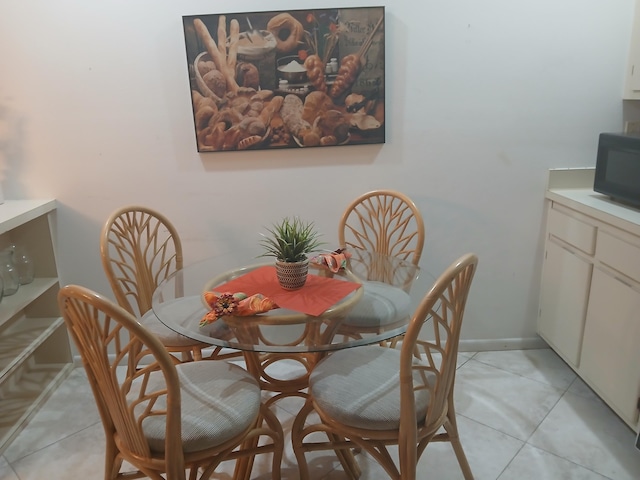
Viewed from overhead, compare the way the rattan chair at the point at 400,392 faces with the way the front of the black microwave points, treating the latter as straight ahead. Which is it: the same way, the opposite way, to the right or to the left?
to the right

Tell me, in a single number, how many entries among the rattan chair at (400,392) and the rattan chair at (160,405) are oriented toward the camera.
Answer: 0

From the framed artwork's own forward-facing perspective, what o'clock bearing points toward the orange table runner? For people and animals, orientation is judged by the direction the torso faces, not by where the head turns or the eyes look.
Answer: The orange table runner is roughly at 12 o'clock from the framed artwork.

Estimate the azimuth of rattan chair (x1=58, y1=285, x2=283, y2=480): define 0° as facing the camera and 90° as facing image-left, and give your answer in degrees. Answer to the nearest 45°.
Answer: approximately 225°

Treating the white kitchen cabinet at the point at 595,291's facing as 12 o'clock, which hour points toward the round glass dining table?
The round glass dining table is roughly at 12 o'clock from the white kitchen cabinet.

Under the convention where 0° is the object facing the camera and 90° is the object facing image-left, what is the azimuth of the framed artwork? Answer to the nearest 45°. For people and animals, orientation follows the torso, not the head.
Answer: approximately 0°

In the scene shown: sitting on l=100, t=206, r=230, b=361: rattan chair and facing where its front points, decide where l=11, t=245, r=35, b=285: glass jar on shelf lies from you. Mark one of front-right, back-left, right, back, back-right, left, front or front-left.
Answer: back

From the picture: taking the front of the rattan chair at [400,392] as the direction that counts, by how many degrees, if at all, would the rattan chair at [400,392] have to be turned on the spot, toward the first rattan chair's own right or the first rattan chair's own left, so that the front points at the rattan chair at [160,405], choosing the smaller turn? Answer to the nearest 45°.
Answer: approximately 45° to the first rattan chair's own left

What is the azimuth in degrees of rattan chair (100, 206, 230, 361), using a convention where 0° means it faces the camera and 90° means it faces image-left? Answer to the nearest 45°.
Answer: approximately 315°

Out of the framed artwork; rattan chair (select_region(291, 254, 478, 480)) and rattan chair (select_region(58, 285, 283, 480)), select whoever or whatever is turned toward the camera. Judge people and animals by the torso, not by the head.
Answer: the framed artwork

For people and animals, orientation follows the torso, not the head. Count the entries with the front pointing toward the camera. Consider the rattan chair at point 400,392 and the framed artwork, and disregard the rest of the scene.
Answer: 1

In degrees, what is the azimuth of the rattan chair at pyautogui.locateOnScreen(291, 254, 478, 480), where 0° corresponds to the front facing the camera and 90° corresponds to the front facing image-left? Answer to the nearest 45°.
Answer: approximately 135°

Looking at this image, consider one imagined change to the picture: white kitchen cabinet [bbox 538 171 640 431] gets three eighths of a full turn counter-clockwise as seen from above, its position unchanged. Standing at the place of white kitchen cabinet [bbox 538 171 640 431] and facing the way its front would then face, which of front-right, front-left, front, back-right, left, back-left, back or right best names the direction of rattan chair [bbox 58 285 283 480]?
back-right
